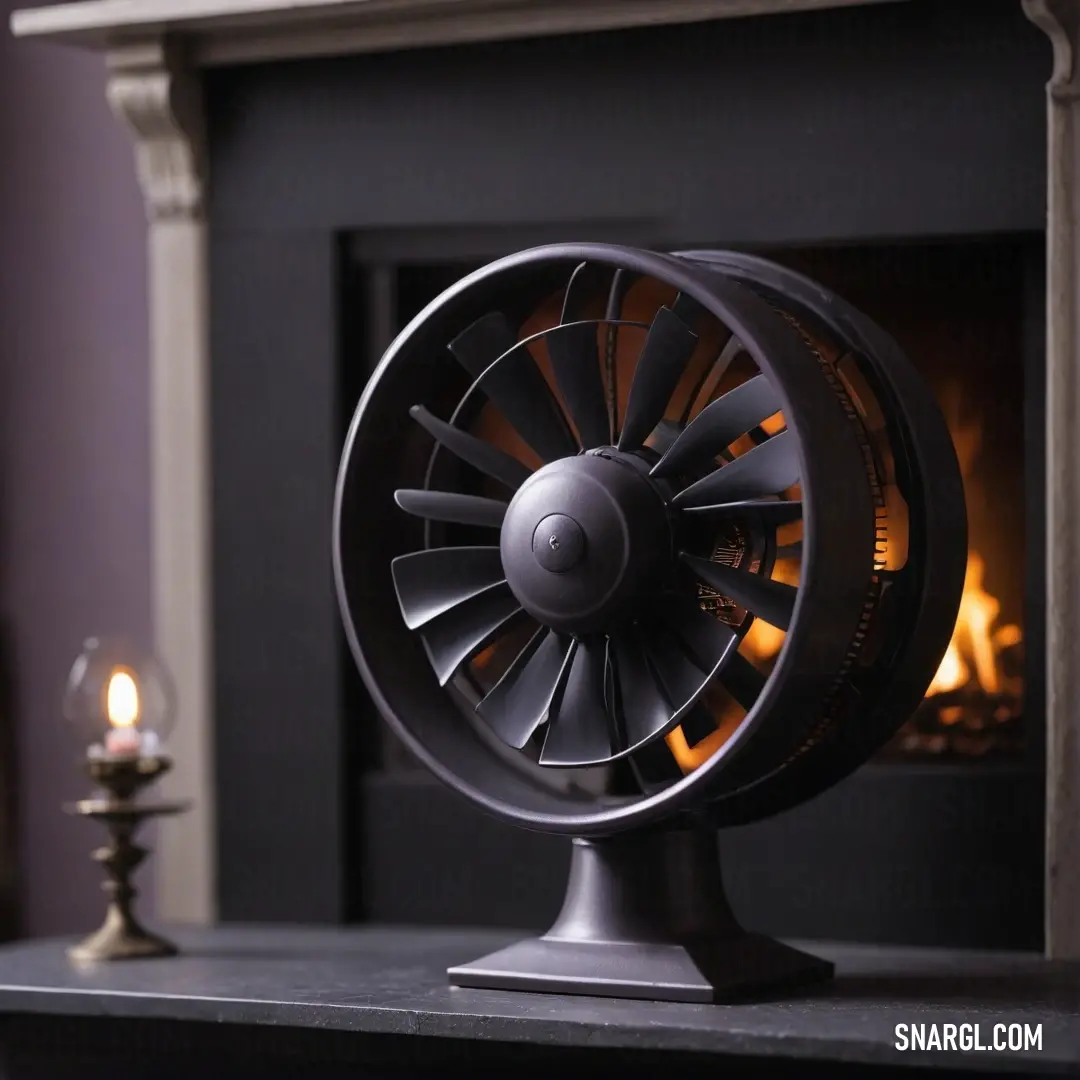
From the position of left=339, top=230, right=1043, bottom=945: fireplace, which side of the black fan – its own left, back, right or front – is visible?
back

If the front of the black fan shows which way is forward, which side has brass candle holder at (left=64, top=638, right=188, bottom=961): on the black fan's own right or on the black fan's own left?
on the black fan's own right

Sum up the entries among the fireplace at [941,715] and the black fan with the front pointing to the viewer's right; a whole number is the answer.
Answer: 0

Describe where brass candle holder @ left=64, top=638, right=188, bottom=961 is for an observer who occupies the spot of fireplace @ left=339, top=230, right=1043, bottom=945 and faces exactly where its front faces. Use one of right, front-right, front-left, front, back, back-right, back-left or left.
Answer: right

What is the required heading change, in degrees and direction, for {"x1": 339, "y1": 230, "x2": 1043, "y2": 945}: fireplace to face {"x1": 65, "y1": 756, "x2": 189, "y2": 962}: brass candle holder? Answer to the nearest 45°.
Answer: approximately 90° to its right

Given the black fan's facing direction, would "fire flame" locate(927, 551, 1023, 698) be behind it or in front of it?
behind

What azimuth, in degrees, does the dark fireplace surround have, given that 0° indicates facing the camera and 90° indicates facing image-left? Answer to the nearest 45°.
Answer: approximately 0°

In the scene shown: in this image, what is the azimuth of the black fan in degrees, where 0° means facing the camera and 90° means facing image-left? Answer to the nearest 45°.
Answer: approximately 45°

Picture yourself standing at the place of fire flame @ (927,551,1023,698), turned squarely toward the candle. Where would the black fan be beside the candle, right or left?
left

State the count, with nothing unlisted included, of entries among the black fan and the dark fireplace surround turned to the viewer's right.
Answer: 0
